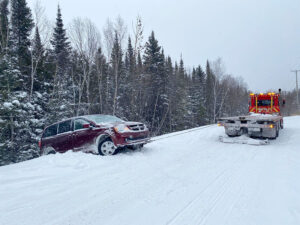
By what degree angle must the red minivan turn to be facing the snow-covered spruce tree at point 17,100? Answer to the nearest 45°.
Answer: approximately 180°

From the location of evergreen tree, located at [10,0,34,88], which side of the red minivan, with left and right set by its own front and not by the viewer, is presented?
back

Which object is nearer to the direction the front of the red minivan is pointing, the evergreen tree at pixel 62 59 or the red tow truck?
the red tow truck

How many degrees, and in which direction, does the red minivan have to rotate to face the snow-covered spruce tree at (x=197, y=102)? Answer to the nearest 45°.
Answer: approximately 90° to its left

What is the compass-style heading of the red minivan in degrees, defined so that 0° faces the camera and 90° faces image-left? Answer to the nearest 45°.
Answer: approximately 315°

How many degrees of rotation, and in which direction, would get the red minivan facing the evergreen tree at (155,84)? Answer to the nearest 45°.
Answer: approximately 90° to its left

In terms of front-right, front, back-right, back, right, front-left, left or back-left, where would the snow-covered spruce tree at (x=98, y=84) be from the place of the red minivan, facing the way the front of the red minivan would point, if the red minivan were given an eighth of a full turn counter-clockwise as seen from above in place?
left

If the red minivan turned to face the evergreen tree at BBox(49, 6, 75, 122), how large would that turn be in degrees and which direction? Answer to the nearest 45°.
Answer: approximately 135° to its left

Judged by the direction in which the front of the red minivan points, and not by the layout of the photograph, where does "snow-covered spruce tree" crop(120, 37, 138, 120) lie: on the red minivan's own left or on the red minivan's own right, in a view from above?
on the red minivan's own left

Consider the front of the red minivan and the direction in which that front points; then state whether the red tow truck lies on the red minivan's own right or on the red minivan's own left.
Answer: on the red minivan's own left
